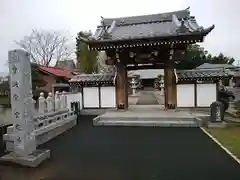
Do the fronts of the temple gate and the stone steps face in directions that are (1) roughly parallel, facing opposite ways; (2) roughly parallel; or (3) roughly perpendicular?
roughly parallel

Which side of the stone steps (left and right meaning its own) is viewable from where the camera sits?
front

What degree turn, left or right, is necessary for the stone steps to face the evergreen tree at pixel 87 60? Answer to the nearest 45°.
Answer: approximately 180°

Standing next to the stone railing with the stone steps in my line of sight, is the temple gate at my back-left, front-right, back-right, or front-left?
front-left

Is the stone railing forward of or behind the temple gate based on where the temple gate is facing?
forward

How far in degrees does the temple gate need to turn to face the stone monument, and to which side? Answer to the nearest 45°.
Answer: approximately 45° to its right

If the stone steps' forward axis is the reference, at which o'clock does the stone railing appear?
The stone railing is roughly at 2 o'clock from the stone steps.

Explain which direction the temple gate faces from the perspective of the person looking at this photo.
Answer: facing the viewer

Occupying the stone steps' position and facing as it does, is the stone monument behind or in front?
in front

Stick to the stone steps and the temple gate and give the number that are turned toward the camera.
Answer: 2
